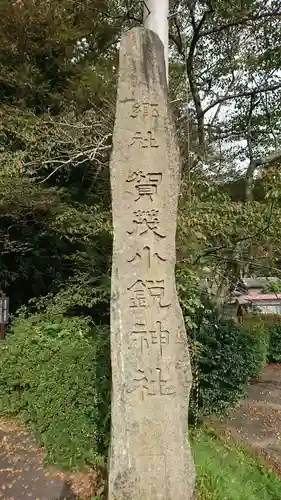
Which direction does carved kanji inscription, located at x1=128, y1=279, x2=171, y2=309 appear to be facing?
toward the camera

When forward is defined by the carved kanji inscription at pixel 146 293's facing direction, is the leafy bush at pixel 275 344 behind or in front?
behind

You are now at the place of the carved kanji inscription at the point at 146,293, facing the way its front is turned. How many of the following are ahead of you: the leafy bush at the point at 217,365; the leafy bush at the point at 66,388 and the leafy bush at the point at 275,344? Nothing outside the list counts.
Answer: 0

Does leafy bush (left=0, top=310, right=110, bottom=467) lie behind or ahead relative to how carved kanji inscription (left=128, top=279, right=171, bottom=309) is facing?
behind

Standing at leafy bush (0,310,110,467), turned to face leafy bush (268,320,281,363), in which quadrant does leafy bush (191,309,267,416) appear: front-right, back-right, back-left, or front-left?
front-right

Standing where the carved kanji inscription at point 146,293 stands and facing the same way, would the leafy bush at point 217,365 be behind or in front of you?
behind
